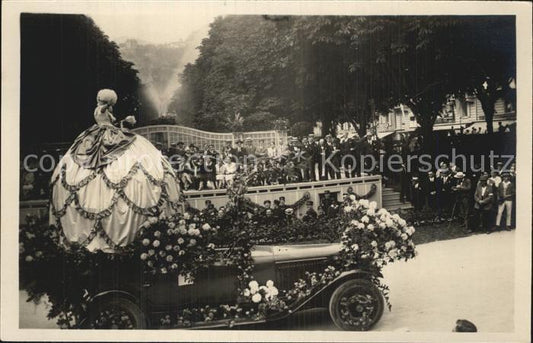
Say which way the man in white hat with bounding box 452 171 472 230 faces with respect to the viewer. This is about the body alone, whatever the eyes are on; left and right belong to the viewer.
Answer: facing the viewer and to the left of the viewer

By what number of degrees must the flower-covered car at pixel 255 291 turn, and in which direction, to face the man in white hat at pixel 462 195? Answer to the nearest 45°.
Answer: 0° — it already faces them

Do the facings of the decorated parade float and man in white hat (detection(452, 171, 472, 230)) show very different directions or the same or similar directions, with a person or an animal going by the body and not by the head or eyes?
very different directions

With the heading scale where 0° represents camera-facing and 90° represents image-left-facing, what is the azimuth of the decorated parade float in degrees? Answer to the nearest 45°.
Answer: approximately 270°

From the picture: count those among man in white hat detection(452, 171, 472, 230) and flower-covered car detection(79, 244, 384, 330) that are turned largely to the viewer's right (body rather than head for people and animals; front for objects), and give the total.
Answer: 1

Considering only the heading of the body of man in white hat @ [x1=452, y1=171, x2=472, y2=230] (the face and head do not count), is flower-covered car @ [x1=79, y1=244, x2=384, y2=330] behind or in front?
in front

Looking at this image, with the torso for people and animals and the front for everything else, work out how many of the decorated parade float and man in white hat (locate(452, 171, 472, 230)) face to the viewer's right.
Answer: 1

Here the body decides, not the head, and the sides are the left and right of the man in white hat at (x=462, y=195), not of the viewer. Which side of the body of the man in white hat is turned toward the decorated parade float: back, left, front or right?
front
